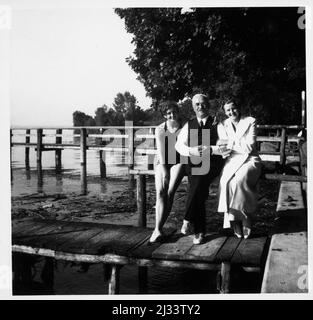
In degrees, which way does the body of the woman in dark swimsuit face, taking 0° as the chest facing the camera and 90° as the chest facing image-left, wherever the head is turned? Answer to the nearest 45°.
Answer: approximately 0°

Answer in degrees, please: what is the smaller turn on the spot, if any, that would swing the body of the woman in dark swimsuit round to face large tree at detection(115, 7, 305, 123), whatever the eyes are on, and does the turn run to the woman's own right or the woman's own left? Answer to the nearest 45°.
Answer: approximately 180°
